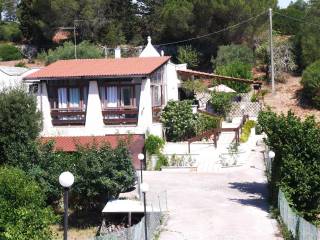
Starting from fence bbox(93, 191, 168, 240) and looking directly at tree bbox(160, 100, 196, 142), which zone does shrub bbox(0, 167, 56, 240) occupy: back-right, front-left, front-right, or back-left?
back-left

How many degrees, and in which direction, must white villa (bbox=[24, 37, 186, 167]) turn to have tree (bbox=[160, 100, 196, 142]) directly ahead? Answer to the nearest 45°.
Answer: approximately 90° to its left

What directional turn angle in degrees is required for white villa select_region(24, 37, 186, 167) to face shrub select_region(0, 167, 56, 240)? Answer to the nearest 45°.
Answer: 0° — it already faces it

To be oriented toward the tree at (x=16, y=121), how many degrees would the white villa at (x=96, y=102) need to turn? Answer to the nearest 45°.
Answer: approximately 45° to its right

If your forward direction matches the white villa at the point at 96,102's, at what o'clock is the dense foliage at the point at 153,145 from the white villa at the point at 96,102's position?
The dense foliage is roughly at 10 o'clock from the white villa.

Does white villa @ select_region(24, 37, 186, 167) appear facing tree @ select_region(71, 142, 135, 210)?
yes

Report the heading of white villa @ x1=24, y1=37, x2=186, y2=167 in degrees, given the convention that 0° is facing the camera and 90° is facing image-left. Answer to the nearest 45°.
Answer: approximately 0°

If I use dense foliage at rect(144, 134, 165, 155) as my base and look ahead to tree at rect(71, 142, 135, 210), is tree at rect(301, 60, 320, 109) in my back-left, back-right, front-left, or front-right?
back-left

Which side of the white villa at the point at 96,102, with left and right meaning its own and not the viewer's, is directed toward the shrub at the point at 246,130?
left

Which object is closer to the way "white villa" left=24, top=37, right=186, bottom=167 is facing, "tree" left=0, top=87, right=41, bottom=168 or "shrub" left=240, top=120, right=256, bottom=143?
the tree
